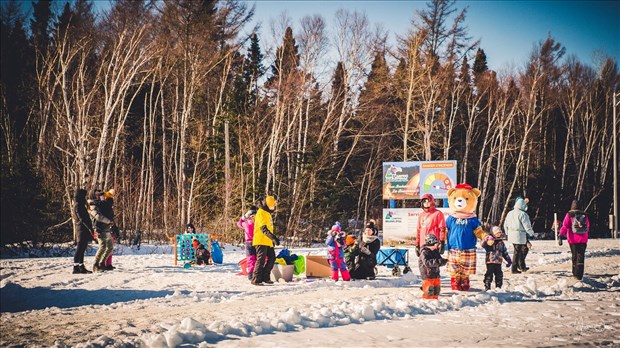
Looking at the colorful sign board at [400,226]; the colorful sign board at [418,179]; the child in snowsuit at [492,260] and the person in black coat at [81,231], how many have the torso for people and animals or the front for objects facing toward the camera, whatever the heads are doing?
3

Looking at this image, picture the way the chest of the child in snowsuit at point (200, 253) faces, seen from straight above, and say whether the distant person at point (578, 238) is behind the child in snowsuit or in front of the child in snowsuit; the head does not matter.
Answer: behind

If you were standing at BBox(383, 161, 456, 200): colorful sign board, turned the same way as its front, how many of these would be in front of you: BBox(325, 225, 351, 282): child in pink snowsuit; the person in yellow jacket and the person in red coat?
3

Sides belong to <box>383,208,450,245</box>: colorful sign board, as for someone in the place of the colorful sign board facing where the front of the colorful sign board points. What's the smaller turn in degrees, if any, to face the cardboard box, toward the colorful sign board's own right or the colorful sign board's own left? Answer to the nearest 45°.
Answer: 0° — it already faces it

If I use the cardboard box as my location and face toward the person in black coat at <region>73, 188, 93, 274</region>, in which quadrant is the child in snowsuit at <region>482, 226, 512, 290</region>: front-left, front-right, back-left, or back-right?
back-left

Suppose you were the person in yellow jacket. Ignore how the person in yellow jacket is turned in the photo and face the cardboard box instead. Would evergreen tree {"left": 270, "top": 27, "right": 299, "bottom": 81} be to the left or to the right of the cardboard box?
left

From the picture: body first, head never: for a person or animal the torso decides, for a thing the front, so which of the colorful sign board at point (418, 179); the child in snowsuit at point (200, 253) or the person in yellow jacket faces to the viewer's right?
the person in yellow jacket

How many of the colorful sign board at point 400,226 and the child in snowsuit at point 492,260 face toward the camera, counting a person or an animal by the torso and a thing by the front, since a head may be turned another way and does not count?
2

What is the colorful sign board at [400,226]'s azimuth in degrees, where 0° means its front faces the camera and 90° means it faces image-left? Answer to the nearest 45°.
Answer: approximately 0°
